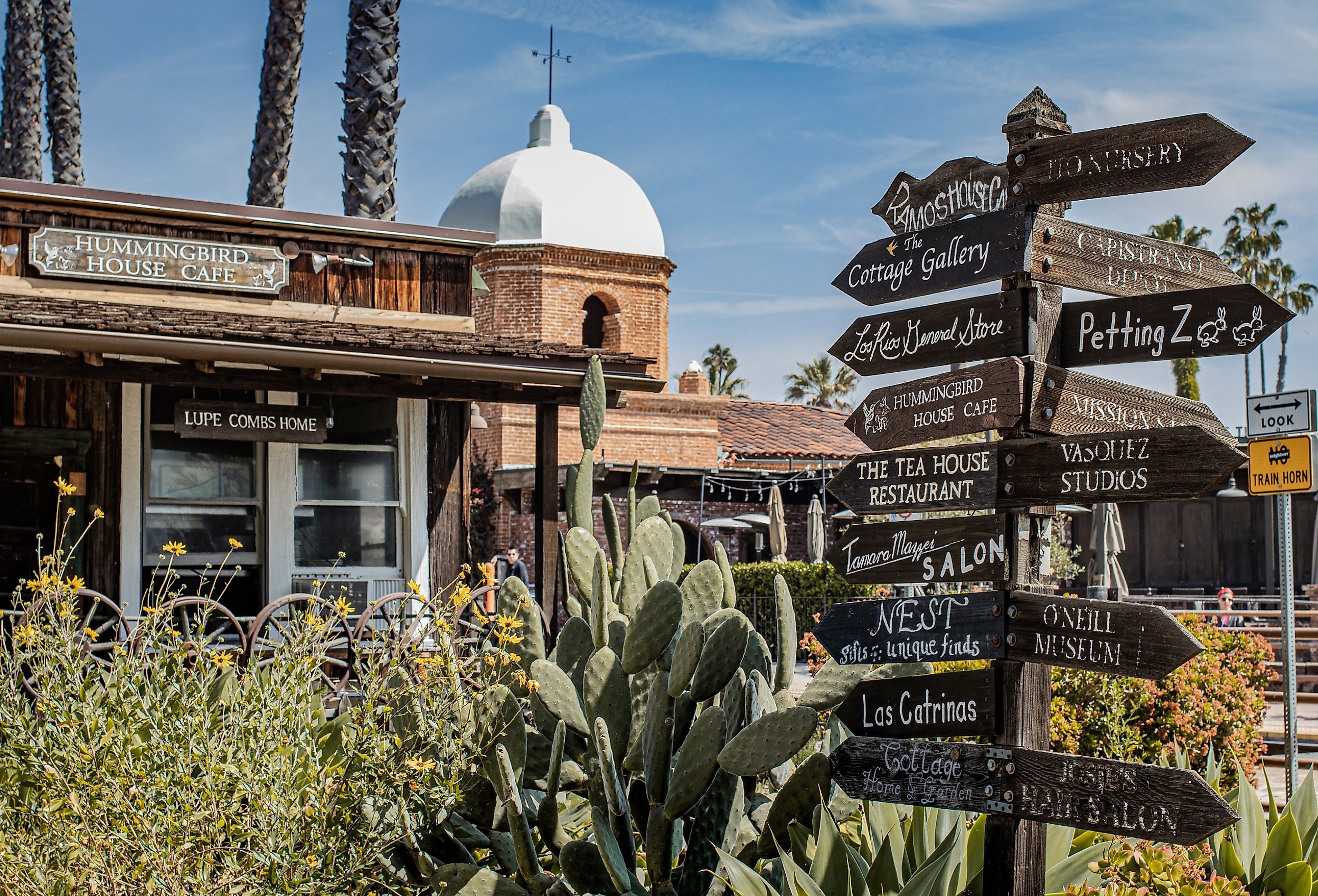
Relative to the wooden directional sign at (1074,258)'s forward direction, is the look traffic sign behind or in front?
behind

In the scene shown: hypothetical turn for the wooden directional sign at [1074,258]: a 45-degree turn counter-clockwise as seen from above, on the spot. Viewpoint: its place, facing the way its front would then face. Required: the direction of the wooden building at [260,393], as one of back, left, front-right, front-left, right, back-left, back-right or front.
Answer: back

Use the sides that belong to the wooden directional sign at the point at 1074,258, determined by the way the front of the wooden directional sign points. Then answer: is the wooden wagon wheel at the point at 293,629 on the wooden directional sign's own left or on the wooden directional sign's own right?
on the wooden directional sign's own right

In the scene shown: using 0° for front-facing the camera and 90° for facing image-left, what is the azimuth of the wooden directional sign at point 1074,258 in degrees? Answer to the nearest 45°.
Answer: approximately 0°
